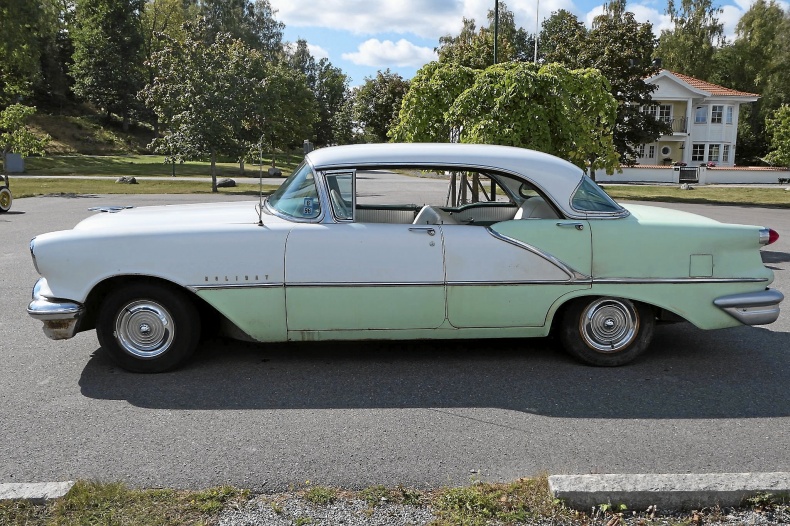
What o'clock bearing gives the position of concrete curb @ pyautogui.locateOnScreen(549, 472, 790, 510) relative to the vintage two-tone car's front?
The concrete curb is roughly at 8 o'clock from the vintage two-tone car.

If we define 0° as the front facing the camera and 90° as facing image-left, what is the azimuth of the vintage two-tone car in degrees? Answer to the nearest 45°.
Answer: approximately 90°

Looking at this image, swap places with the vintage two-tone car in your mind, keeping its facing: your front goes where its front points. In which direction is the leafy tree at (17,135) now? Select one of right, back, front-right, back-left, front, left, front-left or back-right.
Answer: front-right

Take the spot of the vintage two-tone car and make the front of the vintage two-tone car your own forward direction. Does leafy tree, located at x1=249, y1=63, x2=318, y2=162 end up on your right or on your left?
on your right

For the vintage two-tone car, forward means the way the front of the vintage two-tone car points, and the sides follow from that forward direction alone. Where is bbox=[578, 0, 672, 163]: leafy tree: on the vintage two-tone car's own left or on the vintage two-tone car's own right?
on the vintage two-tone car's own right

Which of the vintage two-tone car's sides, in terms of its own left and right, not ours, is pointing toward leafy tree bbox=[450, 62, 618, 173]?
right

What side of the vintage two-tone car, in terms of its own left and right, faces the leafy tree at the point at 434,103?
right

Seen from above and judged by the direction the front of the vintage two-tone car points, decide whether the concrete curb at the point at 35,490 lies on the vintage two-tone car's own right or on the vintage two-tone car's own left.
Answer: on the vintage two-tone car's own left

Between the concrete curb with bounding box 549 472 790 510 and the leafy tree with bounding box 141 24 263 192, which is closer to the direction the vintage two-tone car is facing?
the leafy tree
